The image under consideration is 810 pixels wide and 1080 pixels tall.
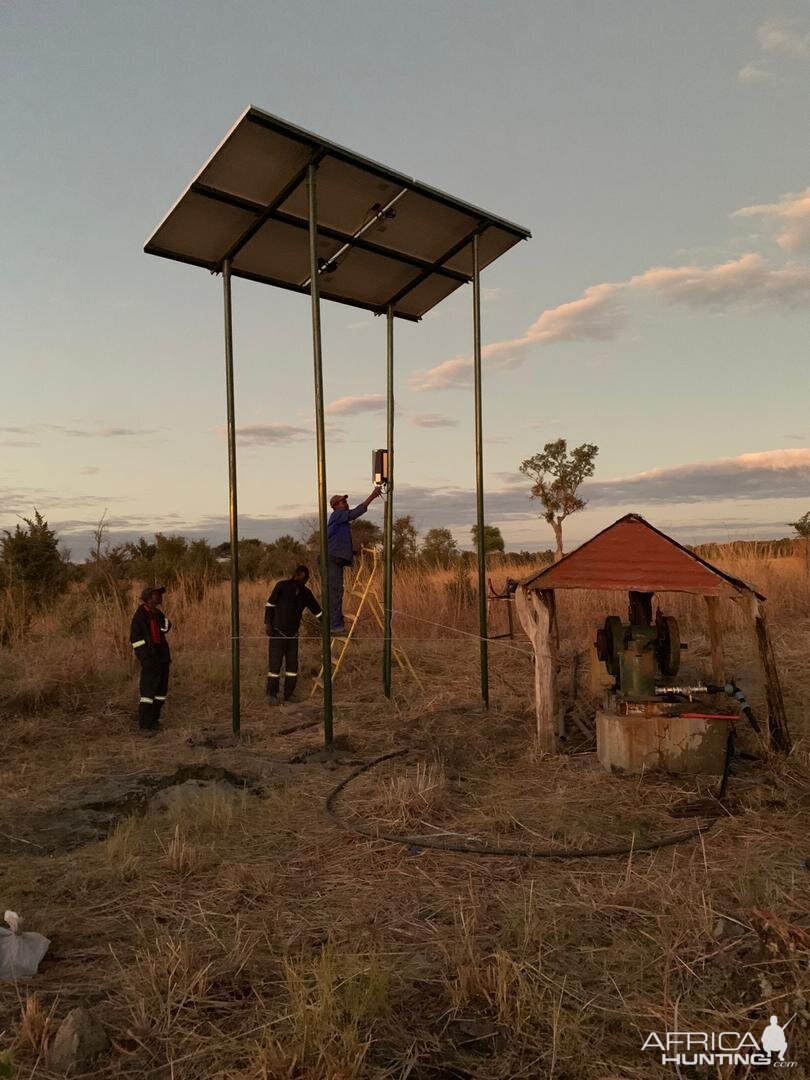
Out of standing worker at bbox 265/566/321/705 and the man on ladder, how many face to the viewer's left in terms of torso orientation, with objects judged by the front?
0

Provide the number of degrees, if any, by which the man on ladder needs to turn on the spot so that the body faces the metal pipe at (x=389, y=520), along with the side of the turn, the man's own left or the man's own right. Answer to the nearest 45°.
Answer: approximately 45° to the man's own right

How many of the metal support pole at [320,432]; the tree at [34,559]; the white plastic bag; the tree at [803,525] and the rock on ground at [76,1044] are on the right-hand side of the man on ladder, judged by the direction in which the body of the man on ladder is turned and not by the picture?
3

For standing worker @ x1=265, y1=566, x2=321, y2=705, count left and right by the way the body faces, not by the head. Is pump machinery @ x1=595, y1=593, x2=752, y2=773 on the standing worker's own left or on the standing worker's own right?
on the standing worker's own right

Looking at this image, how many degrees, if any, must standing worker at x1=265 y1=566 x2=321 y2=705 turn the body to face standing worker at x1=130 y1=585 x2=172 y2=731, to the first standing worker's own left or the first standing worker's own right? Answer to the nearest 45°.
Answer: approximately 180°

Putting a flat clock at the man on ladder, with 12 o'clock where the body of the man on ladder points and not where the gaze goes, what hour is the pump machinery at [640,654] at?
The pump machinery is roughly at 2 o'clock from the man on ladder.

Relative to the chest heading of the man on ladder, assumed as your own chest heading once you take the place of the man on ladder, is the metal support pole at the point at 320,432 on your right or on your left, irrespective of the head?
on your right

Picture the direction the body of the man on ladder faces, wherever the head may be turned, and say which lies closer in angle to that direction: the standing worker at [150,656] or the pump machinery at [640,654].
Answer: the pump machinery

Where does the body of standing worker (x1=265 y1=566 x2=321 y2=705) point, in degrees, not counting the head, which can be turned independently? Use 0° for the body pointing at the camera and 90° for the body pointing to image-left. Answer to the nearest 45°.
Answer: approximately 225°

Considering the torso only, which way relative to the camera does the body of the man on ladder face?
to the viewer's right
